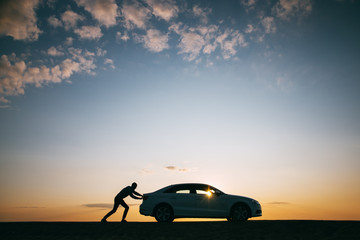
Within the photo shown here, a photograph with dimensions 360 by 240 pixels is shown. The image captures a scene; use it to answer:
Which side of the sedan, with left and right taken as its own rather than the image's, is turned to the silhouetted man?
back

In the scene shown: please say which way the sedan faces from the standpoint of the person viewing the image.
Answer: facing to the right of the viewer
